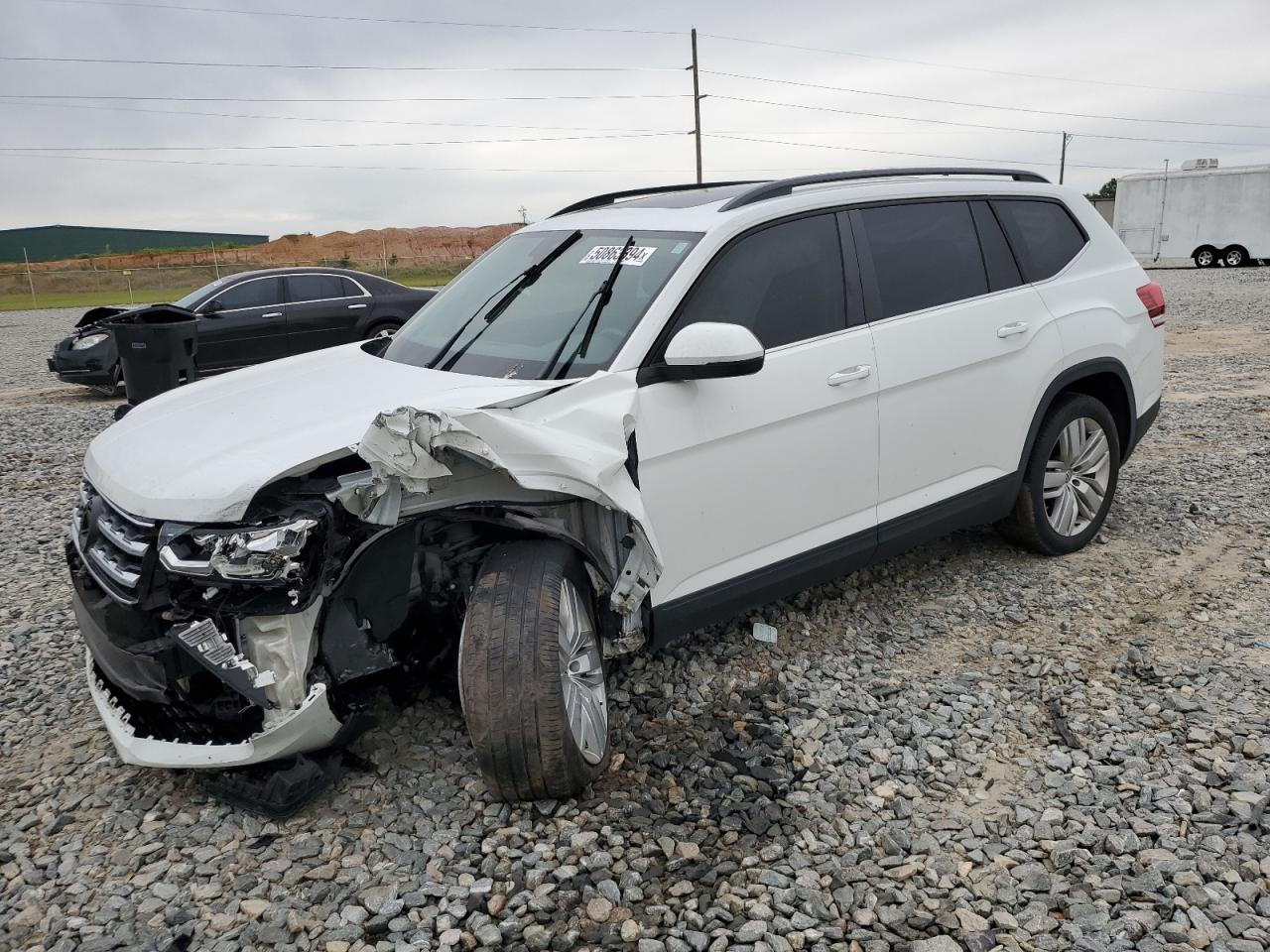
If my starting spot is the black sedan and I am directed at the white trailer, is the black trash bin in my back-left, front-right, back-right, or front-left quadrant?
back-right

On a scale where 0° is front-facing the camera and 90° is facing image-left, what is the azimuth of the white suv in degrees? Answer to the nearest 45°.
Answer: approximately 45°

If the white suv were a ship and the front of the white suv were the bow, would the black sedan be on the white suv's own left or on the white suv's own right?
on the white suv's own right
